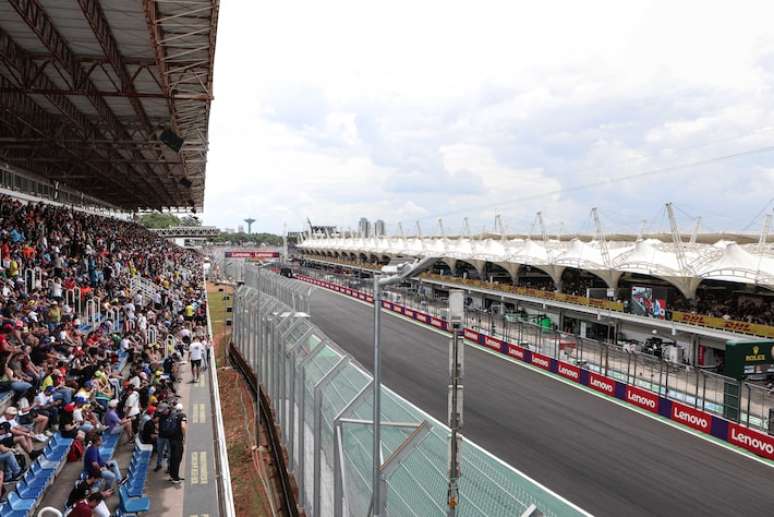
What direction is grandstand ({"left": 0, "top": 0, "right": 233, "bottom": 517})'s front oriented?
to the viewer's right

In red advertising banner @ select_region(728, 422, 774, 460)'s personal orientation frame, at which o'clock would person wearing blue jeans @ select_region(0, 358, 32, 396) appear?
The person wearing blue jeans is roughly at 12 o'clock from the red advertising banner.

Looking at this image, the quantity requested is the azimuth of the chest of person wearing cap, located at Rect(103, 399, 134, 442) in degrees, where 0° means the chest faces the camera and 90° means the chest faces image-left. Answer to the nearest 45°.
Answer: approximately 270°

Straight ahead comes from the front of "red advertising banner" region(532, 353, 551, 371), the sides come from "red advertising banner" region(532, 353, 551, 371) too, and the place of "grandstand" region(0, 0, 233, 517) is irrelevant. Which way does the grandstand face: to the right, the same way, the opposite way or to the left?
the opposite way

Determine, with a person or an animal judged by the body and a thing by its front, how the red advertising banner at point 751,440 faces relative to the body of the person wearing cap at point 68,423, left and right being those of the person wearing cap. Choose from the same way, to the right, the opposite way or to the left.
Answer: the opposite way

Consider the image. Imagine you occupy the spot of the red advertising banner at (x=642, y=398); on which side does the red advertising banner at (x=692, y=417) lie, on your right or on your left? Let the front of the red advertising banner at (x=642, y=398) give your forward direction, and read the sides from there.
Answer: on your left

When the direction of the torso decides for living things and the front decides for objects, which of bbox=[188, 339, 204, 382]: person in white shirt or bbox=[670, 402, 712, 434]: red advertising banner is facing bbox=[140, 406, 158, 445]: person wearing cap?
the red advertising banner

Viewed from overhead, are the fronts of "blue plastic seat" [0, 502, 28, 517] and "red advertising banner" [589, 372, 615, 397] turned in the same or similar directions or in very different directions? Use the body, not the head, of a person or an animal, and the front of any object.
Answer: very different directions
